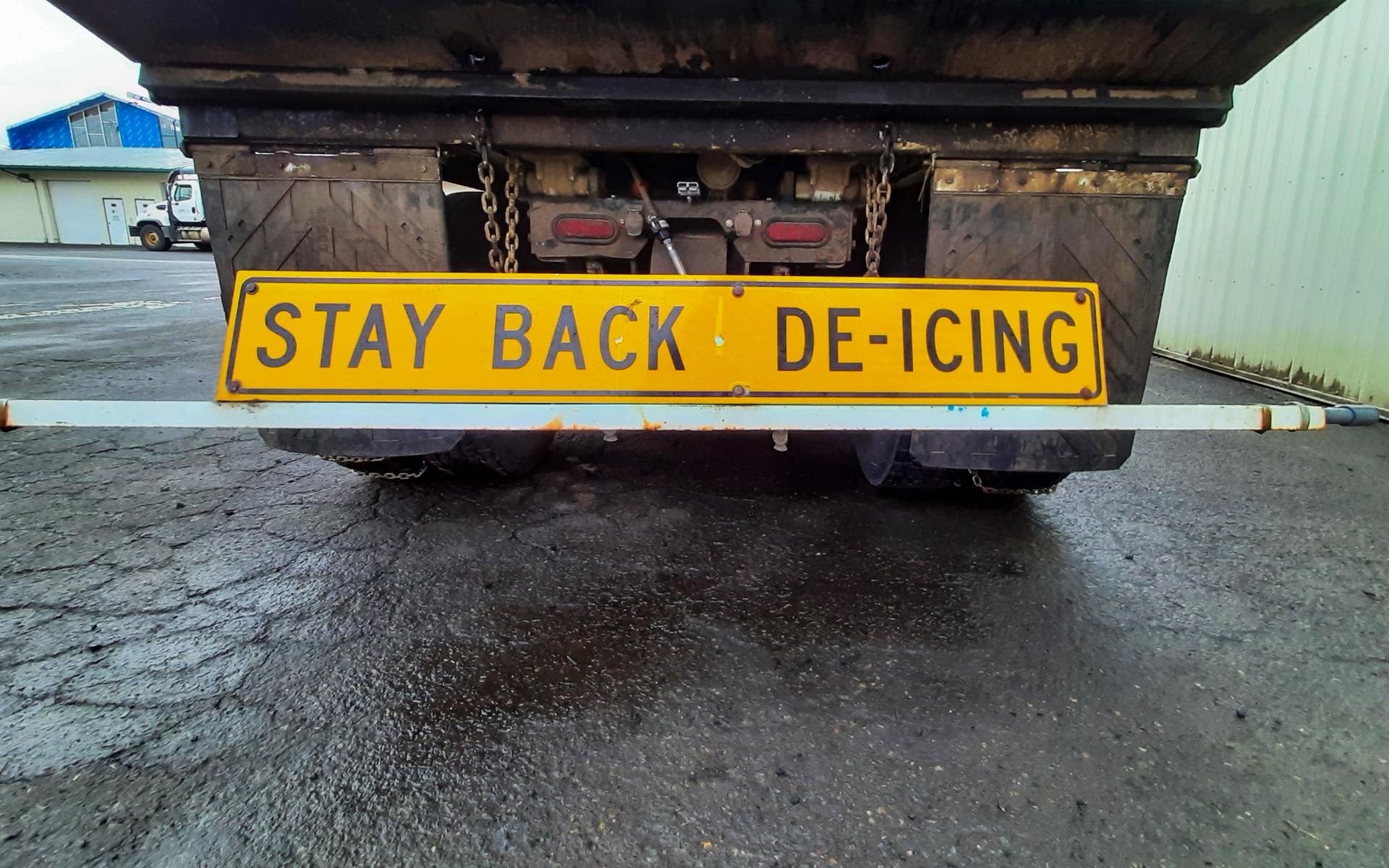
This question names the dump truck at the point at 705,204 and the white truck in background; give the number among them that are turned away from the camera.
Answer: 1

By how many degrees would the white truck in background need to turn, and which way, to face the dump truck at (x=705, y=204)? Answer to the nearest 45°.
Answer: approximately 90° to its left

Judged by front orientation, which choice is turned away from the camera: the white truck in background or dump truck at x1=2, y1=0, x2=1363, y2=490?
the dump truck

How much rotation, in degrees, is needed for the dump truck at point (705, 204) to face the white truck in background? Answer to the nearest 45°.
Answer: approximately 45° to its left

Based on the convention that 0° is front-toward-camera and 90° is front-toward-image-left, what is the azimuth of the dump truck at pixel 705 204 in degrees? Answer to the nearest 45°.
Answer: approximately 180°
